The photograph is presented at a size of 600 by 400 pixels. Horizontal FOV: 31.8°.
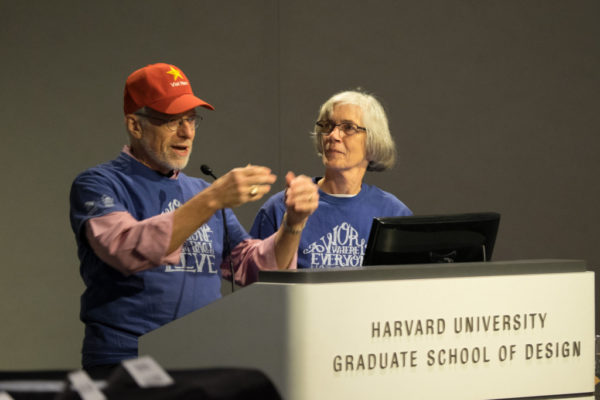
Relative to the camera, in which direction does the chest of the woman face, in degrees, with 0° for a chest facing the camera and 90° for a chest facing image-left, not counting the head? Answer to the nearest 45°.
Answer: approximately 0°

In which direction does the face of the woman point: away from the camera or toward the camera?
toward the camera

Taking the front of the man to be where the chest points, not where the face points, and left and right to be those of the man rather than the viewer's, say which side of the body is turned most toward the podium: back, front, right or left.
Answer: front

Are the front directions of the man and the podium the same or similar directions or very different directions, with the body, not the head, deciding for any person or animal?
same or similar directions

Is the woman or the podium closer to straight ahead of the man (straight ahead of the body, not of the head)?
the podium

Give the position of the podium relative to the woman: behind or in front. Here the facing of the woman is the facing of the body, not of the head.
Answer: in front

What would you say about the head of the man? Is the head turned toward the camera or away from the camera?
toward the camera

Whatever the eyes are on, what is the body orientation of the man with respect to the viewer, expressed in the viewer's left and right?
facing the viewer and to the right of the viewer

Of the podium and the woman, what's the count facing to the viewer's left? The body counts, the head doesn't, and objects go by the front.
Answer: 0

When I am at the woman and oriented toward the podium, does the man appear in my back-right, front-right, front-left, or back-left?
front-right

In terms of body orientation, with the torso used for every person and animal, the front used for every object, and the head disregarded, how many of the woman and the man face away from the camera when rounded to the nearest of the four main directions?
0
